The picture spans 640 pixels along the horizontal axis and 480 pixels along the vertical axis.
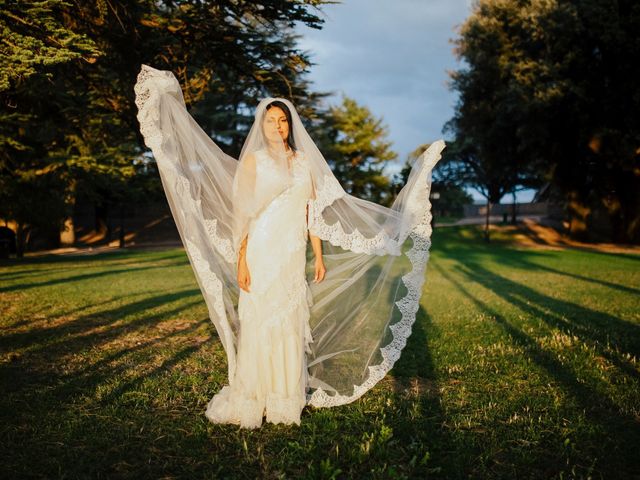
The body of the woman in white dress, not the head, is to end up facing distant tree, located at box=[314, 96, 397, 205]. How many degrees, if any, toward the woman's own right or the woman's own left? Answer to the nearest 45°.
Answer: approximately 180°

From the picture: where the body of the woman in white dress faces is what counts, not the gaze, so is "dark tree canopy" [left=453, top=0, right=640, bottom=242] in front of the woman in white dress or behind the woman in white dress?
behind

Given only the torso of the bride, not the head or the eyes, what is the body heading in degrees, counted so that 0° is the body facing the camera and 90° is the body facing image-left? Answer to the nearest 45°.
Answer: approximately 0°

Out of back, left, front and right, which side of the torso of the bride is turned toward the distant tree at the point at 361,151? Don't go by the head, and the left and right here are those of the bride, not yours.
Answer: back
